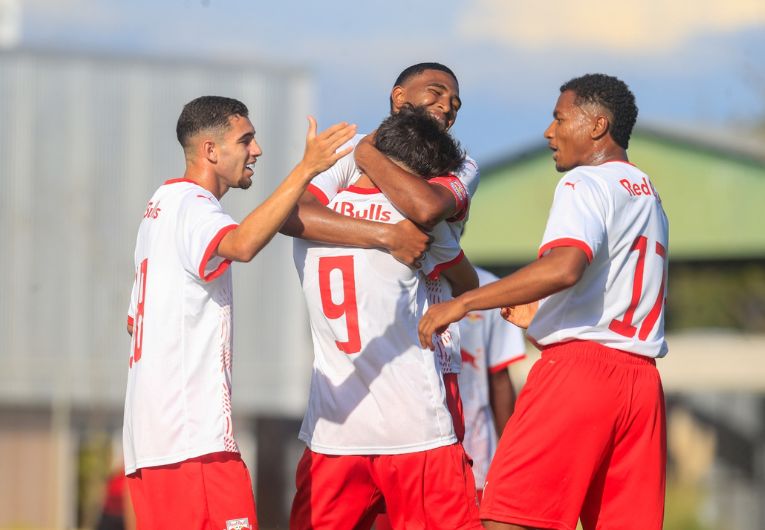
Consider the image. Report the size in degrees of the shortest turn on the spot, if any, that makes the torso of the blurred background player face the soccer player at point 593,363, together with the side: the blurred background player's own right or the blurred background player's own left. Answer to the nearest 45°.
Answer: approximately 45° to the blurred background player's own left

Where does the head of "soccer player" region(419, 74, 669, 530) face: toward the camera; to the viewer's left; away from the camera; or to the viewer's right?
to the viewer's left

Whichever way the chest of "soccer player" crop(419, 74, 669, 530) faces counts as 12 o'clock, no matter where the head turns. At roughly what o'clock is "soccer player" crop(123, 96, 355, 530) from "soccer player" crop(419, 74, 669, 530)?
"soccer player" crop(123, 96, 355, 530) is roughly at 10 o'clock from "soccer player" crop(419, 74, 669, 530).

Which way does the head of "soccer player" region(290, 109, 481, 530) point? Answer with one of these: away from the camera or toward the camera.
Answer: away from the camera

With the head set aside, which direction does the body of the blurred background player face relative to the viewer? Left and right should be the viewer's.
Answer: facing the viewer and to the left of the viewer

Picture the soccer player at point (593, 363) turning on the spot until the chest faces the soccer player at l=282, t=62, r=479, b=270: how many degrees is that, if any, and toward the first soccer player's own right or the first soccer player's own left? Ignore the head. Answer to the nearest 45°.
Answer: approximately 45° to the first soccer player's own left

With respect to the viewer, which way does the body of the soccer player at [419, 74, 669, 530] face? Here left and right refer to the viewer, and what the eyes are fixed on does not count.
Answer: facing away from the viewer and to the left of the viewer

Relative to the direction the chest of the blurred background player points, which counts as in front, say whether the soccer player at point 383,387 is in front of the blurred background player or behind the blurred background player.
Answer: in front

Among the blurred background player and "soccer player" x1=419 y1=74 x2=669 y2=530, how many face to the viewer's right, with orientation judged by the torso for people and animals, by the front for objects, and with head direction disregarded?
0
